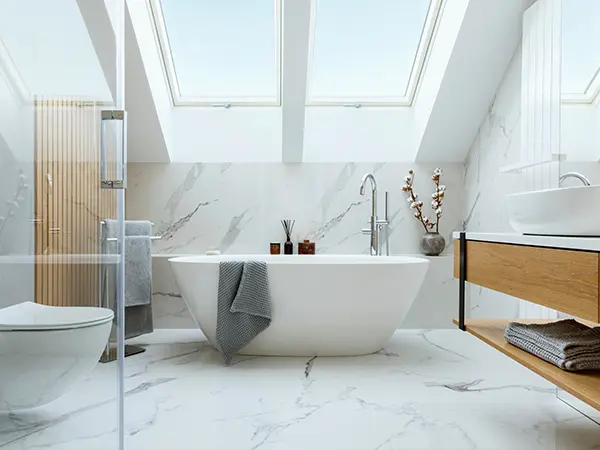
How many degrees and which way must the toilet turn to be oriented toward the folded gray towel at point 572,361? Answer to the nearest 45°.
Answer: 0° — it already faces it

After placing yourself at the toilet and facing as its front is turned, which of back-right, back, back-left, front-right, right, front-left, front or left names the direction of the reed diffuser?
front-left

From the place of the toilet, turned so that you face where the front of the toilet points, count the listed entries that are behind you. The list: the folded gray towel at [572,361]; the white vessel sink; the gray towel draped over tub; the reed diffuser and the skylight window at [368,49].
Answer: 0

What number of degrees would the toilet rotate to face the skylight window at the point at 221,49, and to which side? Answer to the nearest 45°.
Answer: approximately 45° to its left

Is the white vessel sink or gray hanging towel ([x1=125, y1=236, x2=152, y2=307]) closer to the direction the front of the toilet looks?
the white vessel sink

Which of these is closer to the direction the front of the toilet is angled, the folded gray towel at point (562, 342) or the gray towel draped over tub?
the folded gray towel

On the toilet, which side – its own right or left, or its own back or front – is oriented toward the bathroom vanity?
front

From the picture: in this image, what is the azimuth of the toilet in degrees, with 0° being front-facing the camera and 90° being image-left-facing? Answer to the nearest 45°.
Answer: approximately 270°

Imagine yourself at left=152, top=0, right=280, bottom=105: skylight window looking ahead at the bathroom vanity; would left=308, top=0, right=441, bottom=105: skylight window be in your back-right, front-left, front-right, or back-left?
front-left

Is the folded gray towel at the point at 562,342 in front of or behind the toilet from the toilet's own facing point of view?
in front

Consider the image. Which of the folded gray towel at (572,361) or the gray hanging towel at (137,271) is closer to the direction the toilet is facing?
the folded gray towel

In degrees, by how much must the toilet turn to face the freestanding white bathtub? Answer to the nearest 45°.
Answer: approximately 45° to its left

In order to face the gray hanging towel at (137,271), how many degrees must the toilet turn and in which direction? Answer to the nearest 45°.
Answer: approximately 90° to its left
